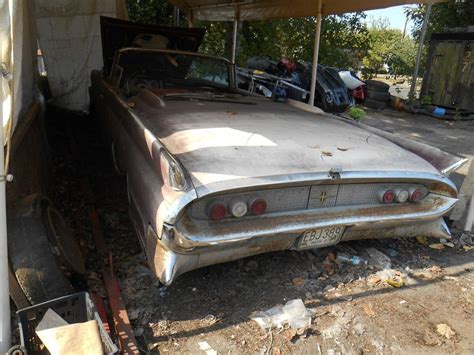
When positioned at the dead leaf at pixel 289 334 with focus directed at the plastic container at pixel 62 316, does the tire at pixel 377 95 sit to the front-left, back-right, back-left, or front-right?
back-right

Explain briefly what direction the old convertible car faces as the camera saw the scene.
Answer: facing away from the viewer and to the left of the viewer

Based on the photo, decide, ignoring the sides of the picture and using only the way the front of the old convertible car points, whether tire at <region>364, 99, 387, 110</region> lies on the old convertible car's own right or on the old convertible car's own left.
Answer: on the old convertible car's own right

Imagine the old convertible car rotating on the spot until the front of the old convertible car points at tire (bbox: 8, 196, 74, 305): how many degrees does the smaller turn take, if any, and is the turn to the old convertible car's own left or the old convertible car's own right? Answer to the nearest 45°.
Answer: approximately 90° to the old convertible car's own left

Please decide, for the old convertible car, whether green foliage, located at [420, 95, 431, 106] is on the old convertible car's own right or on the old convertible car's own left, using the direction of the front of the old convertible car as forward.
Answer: on the old convertible car's own right

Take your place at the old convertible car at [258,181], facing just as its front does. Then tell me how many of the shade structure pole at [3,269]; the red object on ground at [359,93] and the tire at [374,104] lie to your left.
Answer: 1

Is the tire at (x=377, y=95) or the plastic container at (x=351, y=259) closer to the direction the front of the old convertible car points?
the tire

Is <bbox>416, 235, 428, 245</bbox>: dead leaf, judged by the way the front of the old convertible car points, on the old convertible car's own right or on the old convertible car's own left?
on the old convertible car's own right

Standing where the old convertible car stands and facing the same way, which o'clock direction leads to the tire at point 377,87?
The tire is roughly at 2 o'clock from the old convertible car.

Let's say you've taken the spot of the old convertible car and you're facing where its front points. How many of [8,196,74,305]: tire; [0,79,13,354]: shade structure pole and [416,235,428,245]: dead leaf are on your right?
1

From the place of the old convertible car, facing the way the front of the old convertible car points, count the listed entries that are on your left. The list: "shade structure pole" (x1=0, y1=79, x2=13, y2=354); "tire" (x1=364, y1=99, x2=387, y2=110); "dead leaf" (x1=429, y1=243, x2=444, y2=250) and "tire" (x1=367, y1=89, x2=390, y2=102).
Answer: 1

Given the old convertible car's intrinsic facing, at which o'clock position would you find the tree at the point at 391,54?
The tree is roughly at 2 o'clock from the old convertible car.
